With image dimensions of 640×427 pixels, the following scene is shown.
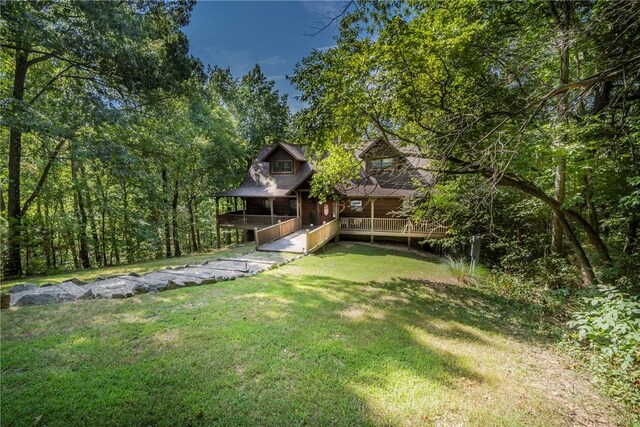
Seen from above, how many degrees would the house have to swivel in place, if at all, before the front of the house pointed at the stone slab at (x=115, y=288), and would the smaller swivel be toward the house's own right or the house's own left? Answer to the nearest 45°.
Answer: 0° — it already faces it

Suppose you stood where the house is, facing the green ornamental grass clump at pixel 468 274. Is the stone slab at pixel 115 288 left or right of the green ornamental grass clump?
right

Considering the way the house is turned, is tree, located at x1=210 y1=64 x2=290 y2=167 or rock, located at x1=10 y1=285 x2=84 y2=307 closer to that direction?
the rock

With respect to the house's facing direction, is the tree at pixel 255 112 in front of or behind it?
behind

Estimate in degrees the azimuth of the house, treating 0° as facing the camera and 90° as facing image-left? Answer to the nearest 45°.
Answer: approximately 0°
